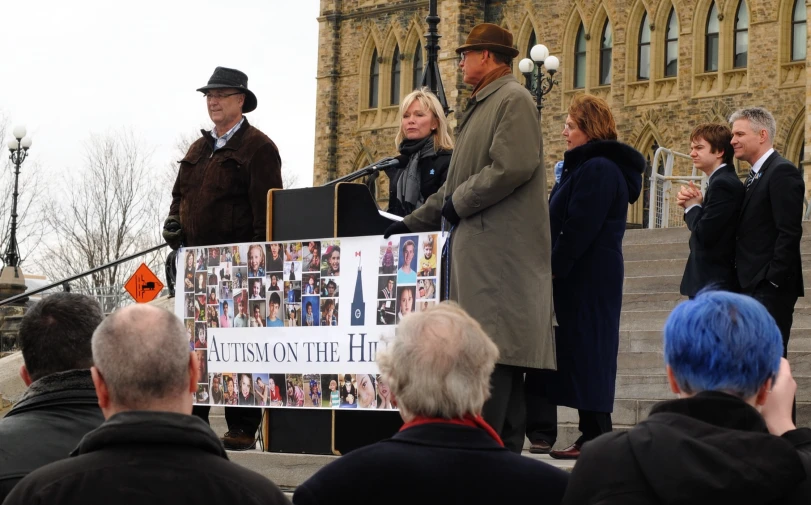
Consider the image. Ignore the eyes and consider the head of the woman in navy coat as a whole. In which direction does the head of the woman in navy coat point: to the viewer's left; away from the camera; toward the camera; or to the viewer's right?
to the viewer's left

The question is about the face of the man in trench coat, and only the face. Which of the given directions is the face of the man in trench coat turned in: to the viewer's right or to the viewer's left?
to the viewer's left

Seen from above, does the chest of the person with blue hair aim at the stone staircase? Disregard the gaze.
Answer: yes

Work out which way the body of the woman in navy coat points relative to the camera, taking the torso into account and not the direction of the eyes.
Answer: to the viewer's left

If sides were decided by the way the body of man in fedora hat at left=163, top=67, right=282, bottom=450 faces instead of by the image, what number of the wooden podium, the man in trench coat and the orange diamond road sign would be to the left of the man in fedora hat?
2

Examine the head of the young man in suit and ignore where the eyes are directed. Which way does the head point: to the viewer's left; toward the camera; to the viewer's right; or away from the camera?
to the viewer's left

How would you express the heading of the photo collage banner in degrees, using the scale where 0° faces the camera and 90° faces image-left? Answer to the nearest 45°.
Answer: approximately 45°

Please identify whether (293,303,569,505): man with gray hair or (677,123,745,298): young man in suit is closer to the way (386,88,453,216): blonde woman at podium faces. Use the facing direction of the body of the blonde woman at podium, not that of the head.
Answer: the man with gray hair

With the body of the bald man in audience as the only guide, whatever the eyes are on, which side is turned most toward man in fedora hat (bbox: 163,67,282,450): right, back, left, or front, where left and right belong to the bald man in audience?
front

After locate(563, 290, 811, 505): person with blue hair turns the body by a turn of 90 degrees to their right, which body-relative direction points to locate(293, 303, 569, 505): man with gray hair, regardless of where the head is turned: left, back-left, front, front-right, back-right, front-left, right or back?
back

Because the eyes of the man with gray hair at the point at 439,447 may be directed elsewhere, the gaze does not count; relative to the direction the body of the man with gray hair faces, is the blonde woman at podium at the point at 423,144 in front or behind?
in front

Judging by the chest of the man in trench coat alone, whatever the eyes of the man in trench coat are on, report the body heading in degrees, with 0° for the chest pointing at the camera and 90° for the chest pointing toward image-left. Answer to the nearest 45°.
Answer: approximately 90°

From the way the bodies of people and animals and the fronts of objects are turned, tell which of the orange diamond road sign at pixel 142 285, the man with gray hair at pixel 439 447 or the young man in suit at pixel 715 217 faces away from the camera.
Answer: the man with gray hair
